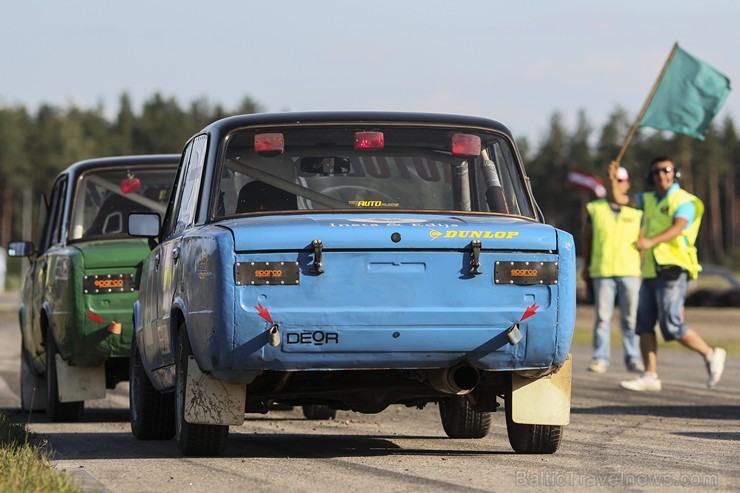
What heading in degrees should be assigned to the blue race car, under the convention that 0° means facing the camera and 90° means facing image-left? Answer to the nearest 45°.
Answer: approximately 180°

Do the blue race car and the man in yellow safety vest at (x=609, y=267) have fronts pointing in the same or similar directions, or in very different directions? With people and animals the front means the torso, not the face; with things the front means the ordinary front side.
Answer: very different directions

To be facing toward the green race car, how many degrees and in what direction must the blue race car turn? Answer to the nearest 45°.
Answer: approximately 45° to its left

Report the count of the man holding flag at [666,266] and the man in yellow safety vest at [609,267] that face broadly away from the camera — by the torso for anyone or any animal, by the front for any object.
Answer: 0

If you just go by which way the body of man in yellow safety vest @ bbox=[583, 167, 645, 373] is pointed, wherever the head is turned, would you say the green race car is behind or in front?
in front

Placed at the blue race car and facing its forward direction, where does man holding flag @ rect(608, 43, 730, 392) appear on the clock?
The man holding flag is roughly at 1 o'clock from the blue race car.

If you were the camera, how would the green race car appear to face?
facing away from the viewer

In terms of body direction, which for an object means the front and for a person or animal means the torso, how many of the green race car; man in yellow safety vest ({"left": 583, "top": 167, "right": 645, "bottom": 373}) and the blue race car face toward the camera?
1

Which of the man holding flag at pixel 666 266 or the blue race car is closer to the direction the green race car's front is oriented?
the man holding flag

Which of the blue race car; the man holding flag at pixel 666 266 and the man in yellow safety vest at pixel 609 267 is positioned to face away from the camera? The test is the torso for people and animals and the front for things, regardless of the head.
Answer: the blue race car
